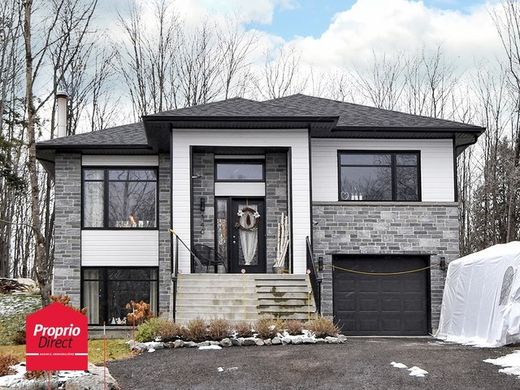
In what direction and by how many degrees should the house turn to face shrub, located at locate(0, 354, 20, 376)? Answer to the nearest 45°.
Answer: approximately 45° to its right

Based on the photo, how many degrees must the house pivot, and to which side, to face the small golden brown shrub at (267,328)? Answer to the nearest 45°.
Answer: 0° — it already faces it

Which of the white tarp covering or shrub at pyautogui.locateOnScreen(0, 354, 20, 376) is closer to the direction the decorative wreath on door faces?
the shrub

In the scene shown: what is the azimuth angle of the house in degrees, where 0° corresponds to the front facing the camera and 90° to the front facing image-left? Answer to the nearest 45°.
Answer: approximately 0°

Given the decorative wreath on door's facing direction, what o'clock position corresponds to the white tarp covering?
The white tarp covering is roughly at 10 o'clock from the decorative wreath on door.

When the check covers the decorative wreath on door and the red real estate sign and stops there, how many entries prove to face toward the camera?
2

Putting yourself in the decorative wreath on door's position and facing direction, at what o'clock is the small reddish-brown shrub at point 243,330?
The small reddish-brown shrub is roughly at 12 o'clock from the decorative wreath on door.
